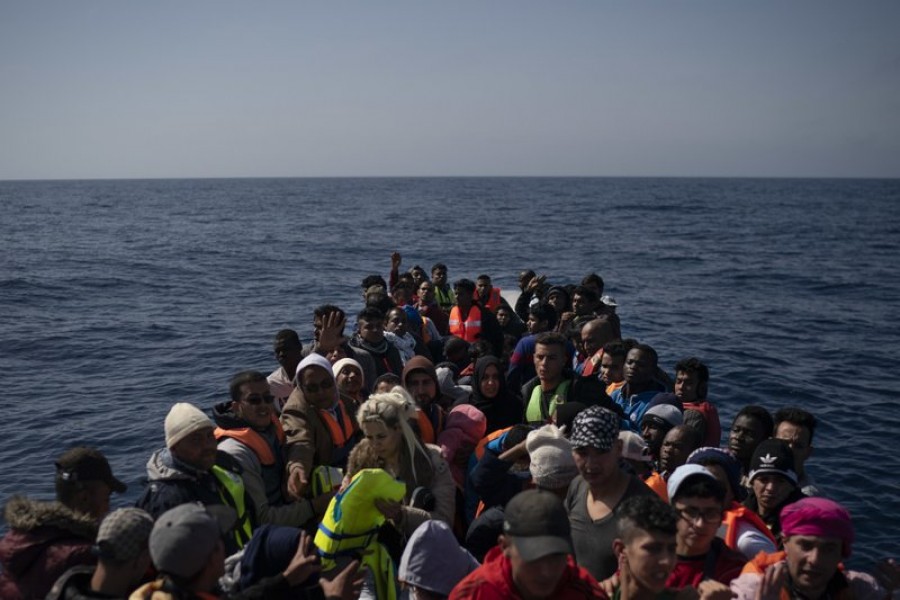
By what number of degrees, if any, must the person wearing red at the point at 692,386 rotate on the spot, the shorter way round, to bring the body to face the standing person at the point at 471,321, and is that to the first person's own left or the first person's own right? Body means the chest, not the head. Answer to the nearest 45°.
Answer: approximately 90° to the first person's own right

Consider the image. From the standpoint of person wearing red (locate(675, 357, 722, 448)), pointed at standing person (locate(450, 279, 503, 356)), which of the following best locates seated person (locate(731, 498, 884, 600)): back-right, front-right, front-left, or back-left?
back-left

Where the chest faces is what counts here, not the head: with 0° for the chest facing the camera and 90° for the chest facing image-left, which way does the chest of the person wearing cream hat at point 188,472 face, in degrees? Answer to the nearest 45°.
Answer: approximately 315°

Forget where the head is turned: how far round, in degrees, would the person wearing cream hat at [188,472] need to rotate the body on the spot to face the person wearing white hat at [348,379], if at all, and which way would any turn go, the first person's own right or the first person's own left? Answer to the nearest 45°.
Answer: approximately 90° to the first person's own left

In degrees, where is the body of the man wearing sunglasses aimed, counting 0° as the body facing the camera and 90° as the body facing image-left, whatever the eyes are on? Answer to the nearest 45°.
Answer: approximately 315°

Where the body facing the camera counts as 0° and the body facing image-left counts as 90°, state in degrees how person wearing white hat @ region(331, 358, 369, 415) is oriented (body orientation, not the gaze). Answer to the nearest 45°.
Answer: approximately 0°

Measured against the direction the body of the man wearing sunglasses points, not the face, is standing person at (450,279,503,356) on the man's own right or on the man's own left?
on the man's own left

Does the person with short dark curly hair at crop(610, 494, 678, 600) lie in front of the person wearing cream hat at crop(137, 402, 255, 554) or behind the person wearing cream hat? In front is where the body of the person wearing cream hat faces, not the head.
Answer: in front
